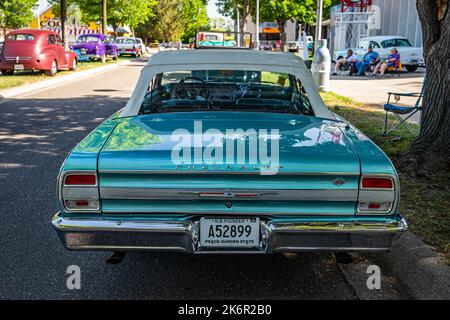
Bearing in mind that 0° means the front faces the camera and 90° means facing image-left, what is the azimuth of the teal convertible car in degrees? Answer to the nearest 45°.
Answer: approximately 180°

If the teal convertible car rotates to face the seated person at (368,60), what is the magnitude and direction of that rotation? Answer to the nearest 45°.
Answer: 0° — it already faces them

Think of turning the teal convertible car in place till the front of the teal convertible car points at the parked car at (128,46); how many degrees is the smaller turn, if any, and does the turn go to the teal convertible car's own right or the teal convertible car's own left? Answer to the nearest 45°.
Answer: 0° — it already faces it

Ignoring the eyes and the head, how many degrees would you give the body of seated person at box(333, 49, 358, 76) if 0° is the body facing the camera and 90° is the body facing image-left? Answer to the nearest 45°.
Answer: approximately 90°

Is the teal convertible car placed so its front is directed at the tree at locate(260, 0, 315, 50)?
yes

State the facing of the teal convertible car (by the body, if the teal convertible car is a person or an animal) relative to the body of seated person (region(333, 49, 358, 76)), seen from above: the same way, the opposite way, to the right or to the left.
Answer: to the right

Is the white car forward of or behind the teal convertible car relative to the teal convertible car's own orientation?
forward

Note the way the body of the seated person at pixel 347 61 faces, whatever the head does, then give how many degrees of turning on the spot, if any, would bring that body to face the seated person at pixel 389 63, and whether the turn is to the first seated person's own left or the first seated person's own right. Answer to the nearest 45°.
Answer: approximately 135° to the first seated person's own left

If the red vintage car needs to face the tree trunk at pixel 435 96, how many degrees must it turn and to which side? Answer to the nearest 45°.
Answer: approximately 135° to its right

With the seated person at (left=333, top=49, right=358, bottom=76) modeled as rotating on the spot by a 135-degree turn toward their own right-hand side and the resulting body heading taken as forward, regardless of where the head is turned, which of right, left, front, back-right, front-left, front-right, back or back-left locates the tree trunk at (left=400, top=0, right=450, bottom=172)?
back-right

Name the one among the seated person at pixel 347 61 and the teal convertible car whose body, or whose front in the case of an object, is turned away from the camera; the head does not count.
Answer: the teal convertible car

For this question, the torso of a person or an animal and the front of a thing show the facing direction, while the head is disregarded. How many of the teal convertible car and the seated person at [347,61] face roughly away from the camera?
1

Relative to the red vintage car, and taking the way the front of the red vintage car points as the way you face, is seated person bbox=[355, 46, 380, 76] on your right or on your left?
on your right
